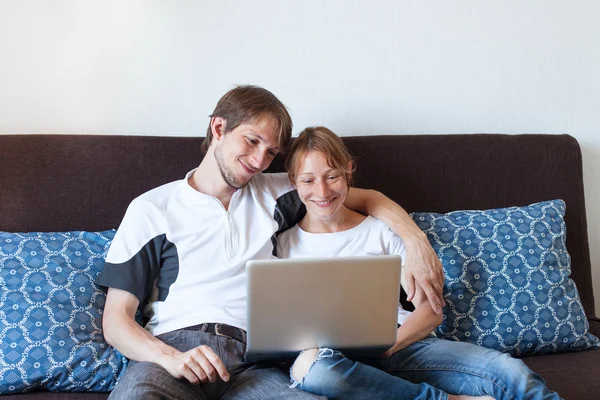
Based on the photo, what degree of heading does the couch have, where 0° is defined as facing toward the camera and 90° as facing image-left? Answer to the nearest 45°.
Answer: approximately 0°

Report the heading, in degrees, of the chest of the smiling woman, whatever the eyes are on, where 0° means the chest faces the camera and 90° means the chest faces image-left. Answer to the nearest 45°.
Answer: approximately 0°
